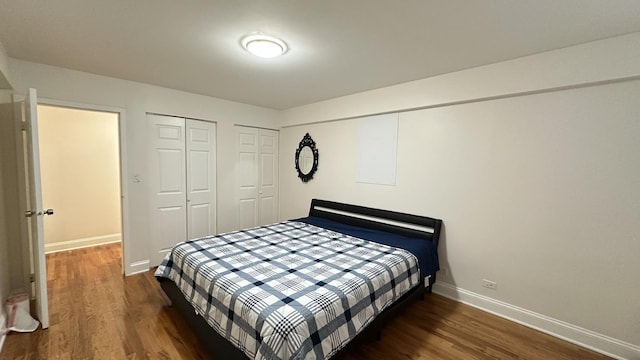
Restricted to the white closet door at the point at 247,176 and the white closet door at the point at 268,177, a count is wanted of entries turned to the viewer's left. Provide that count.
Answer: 0

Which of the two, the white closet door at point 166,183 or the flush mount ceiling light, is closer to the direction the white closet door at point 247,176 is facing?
the flush mount ceiling light

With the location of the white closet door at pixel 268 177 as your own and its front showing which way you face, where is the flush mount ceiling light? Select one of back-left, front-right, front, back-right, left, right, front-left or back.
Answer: front-right

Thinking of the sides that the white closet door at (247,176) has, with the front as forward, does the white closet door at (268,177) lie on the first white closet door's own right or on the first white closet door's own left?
on the first white closet door's own left

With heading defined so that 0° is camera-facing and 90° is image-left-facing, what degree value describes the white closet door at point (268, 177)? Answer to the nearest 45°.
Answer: approximately 315°

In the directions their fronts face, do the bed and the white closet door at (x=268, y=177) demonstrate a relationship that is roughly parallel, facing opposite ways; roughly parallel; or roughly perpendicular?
roughly perpendicular

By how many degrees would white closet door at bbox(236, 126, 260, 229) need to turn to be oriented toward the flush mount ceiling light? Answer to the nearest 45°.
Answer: approximately 45° to its right

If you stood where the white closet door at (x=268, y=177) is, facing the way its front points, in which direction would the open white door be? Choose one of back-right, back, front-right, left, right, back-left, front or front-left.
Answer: right

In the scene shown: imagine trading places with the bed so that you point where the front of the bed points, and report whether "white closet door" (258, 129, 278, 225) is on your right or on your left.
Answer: on your right
